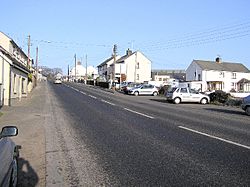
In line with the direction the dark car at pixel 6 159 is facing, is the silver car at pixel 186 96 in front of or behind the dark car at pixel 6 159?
in front

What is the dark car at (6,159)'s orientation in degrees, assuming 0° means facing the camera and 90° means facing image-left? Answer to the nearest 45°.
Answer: approximately 180°

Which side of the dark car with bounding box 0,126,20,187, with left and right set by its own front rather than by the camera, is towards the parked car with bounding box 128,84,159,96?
front

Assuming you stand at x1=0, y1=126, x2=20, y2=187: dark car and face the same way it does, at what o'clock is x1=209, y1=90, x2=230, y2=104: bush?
The bush is roughly at 1 o'clock from the dark car.

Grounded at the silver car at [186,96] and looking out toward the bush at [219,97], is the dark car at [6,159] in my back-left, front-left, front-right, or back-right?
back-right
